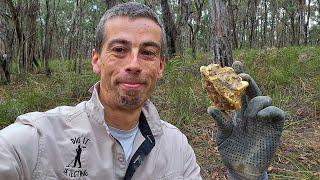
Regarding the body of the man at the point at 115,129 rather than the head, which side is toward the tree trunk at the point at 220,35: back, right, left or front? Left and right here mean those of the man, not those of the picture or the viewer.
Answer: back

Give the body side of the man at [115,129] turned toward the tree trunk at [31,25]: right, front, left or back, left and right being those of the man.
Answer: back

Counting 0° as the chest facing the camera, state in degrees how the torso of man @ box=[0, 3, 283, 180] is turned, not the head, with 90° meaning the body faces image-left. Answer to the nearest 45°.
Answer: approximately 0°

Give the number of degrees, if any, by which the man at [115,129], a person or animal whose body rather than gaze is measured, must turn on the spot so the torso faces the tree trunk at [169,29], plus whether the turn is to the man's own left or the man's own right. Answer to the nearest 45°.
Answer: approximately 180°

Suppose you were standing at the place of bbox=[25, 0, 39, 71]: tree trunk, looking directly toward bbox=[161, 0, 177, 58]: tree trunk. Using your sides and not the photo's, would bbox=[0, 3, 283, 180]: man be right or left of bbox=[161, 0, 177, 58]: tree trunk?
right
